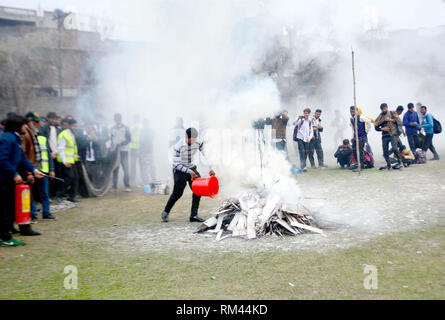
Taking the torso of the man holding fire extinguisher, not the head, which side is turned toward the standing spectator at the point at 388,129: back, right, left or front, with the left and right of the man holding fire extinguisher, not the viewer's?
front

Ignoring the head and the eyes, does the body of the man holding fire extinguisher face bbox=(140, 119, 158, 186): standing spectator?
no

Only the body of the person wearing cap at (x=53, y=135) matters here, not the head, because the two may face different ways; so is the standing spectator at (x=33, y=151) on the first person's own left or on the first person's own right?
on the first person's own right

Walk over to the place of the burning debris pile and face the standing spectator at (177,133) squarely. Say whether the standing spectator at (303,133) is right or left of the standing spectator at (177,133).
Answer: right

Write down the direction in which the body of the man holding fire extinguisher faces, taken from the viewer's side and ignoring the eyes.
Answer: to the viewer's right

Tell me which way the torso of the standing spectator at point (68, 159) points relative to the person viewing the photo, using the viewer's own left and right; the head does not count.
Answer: facing the viewer and to the right of the viewer

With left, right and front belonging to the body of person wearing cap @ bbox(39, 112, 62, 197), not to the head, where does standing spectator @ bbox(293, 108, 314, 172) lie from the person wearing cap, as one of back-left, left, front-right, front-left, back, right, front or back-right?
front-left

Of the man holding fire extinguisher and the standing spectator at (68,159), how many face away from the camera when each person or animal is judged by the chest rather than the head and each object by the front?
0

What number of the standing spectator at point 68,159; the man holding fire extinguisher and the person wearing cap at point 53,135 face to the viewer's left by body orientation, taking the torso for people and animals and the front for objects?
0

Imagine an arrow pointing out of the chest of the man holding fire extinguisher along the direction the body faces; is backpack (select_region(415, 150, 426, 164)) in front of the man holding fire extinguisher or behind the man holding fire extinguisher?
in front

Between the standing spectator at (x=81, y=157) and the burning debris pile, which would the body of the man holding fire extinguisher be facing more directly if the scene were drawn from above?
the burning debris pile

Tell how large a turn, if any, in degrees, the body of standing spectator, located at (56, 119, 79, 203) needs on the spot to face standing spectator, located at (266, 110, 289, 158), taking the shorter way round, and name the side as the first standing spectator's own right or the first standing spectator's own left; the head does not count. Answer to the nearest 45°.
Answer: approximately 45° to the first standing spectator's own left

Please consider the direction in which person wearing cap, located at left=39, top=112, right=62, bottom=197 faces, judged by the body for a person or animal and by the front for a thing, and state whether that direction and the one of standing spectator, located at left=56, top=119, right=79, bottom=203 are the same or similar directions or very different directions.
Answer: same or similar directions

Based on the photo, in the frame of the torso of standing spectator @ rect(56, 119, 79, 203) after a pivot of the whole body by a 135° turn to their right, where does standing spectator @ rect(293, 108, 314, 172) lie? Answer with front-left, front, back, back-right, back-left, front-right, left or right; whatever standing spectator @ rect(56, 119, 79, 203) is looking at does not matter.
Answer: back
